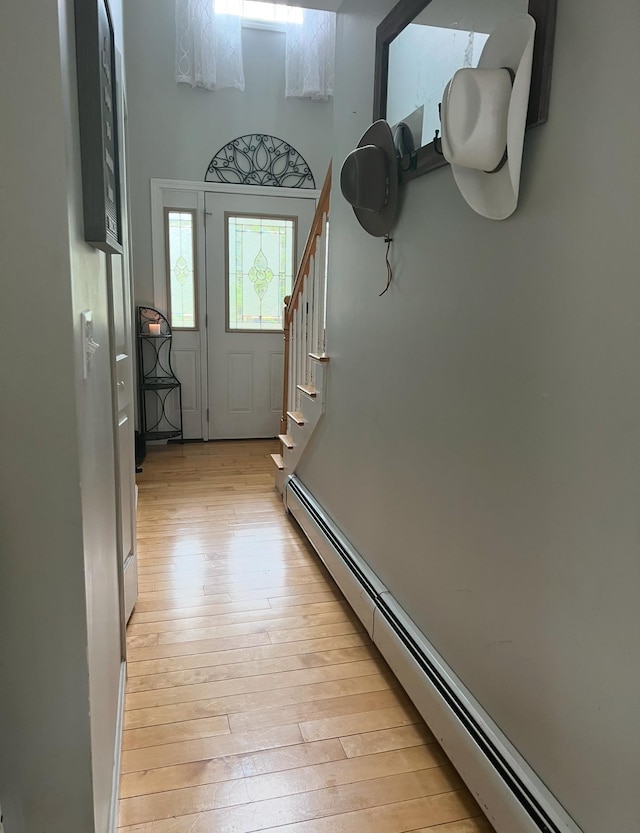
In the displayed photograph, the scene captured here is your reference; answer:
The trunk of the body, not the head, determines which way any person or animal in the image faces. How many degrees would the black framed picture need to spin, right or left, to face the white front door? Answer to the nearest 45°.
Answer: approximately 90° to its left

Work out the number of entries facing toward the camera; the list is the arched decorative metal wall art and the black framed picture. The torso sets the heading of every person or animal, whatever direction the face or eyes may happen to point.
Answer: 1

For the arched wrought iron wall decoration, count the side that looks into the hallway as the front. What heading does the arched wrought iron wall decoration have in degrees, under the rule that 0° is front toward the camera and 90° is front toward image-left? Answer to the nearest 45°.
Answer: approximately 0°

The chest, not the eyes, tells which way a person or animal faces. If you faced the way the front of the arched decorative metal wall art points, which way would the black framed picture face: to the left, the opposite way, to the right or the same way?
to the left

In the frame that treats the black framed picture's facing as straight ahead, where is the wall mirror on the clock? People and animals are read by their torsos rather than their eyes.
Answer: The wall mirror is roughly at 11 o'clock from the black framed picture.

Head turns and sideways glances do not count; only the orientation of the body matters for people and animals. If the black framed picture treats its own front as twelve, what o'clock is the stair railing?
The stair railing is roughly at 10 o'clock from the black framed picture.

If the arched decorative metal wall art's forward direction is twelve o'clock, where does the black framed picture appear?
The black framed picture is roughly at 12 o'clock from the arched decorative metal wall art.

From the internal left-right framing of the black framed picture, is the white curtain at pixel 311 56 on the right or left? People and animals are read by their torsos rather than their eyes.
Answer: on its left

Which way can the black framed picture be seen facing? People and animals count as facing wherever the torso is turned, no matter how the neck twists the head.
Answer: to the viewer's right

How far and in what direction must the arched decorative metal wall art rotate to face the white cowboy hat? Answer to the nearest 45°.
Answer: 0° — it already faces it
